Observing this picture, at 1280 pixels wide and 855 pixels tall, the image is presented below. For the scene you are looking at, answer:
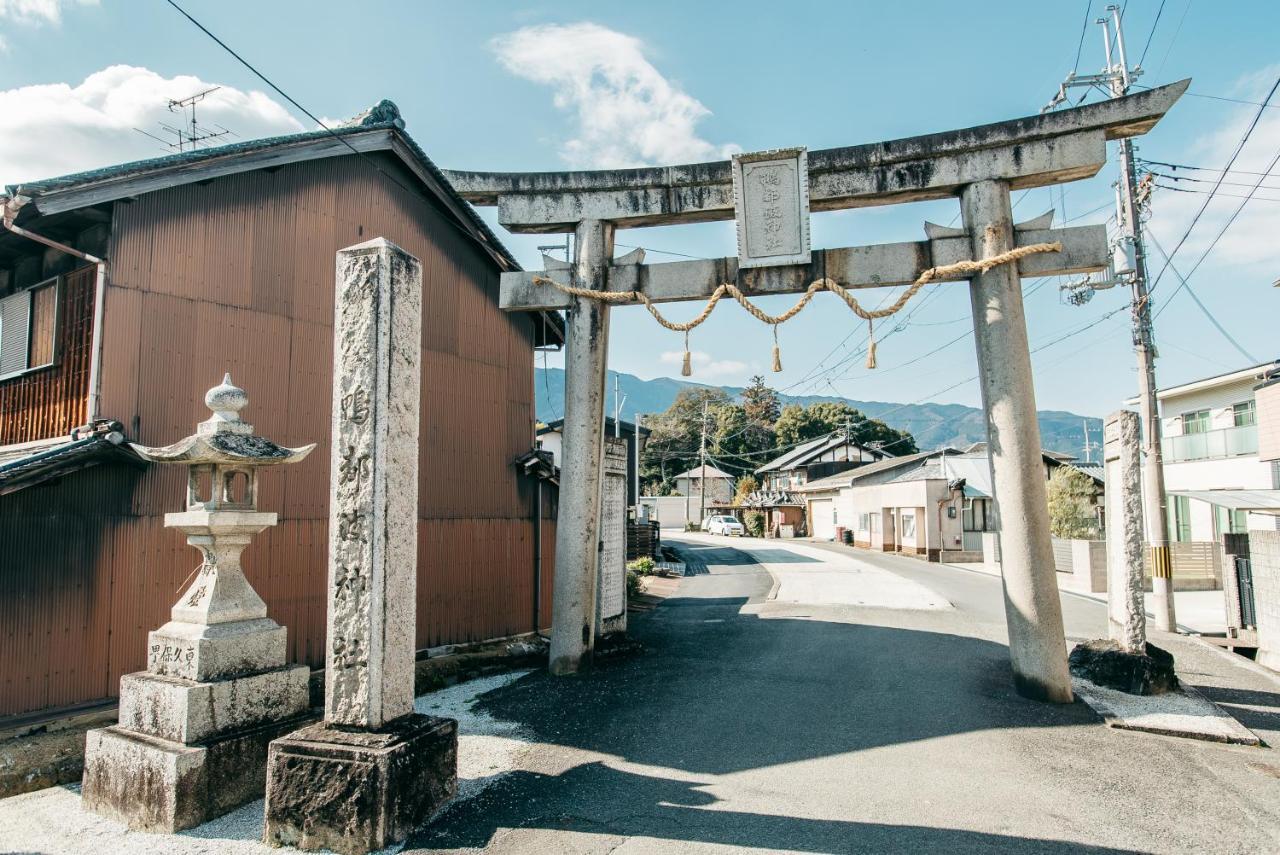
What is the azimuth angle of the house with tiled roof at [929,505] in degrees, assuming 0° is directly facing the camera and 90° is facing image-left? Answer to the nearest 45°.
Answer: approximately 45°

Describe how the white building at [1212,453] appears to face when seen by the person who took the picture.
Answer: facing the viewer and to the left of the viewer

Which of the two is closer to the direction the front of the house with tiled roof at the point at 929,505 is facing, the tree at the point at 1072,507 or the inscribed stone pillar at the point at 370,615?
the inscribed stone pillar

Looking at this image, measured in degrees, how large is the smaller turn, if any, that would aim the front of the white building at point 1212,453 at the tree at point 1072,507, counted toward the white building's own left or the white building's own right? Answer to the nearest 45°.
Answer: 0° — it already faces it

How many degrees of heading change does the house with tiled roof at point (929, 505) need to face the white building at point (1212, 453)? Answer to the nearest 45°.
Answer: approximately 90° to its left

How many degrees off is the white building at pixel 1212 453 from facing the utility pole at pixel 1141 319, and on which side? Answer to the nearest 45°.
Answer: approximately 45° to its left

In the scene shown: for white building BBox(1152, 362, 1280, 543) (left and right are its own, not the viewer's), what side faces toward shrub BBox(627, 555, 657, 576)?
front

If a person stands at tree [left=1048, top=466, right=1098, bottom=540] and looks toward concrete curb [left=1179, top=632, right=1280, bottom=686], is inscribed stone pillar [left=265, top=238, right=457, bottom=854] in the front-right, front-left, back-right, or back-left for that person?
front-right

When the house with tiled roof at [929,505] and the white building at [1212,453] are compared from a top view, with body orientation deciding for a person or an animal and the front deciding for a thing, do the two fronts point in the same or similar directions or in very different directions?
same or similar directions

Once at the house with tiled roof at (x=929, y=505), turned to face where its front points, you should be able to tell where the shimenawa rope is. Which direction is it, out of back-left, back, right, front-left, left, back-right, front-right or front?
front-left

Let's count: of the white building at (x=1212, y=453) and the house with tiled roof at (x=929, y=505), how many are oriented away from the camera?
0
